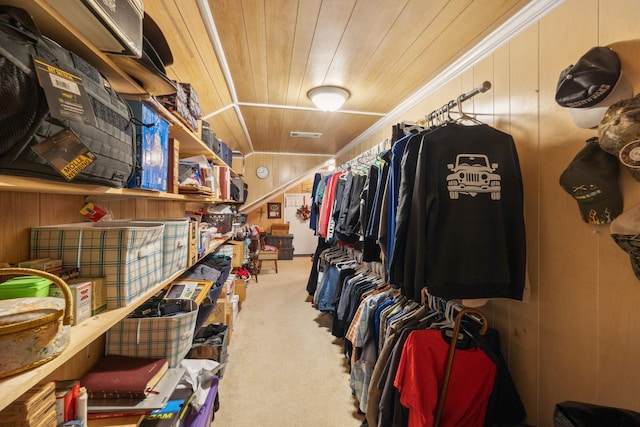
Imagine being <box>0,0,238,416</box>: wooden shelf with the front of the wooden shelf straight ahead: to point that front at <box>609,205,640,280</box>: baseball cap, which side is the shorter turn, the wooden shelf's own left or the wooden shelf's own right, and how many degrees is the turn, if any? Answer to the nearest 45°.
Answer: approximately 45° to the wooden shelf's own right

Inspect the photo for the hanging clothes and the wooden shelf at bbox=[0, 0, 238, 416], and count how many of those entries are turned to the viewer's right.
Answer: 1

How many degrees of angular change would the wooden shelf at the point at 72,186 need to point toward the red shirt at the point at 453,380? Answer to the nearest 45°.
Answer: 0° — it already faces it

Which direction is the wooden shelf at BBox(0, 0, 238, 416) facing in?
to the viewer's right
